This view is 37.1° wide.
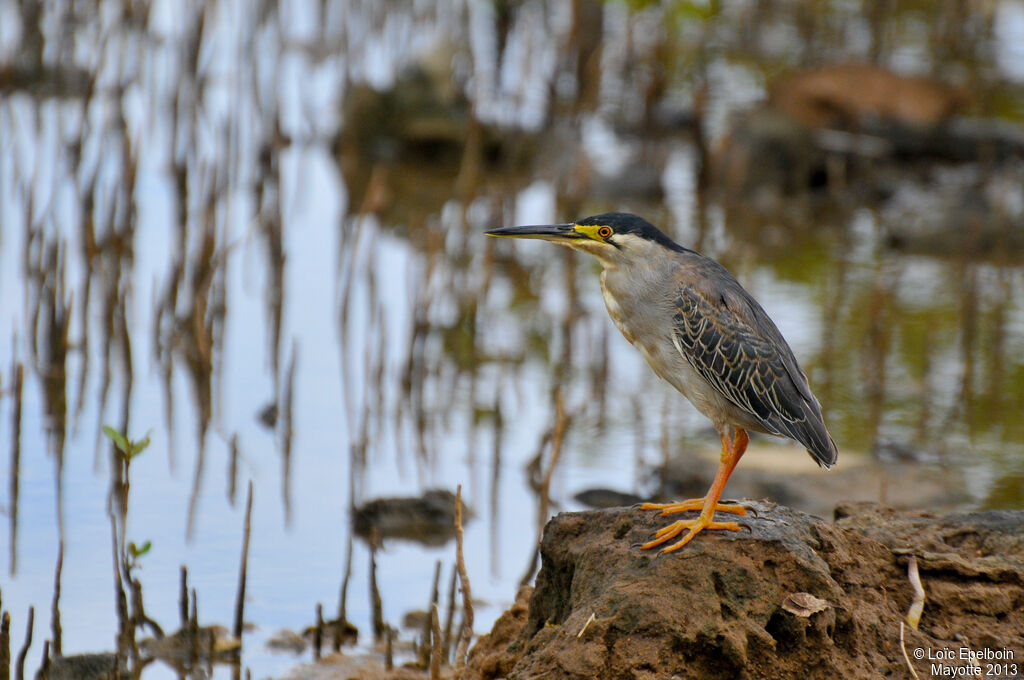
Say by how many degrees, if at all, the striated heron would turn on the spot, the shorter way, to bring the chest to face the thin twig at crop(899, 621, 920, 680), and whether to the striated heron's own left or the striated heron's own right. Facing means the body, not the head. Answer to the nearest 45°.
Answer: approximately 135° to the striated heron's own left

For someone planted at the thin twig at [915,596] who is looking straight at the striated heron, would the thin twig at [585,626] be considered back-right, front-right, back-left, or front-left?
front-left

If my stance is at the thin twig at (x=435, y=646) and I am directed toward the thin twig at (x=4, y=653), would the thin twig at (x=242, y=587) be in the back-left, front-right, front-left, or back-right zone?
front-right

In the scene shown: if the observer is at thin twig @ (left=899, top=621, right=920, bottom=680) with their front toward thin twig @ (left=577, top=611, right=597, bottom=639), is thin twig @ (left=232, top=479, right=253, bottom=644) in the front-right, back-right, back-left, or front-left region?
front-right

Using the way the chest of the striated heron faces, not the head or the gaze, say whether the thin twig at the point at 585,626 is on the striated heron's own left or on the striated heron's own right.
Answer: on the striated heron's own left

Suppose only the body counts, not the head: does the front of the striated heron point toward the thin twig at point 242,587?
yes

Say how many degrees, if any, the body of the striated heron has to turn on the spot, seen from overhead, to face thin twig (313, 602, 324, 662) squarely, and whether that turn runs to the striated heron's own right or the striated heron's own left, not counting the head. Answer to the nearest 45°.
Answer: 0° — it already faces it

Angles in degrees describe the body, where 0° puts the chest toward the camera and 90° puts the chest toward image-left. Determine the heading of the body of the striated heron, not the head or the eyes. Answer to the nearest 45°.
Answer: approximately 90°
